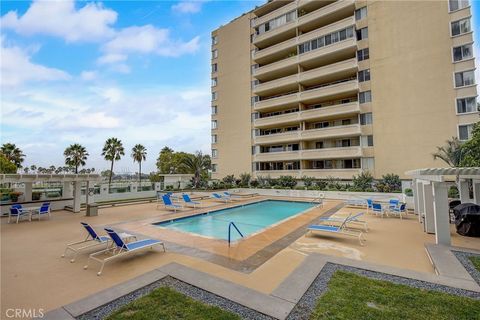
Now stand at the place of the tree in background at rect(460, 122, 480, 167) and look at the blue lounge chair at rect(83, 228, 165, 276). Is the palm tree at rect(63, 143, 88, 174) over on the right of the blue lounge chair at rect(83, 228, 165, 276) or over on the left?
right

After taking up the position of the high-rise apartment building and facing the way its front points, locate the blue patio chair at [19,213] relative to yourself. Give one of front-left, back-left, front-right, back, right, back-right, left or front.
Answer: front

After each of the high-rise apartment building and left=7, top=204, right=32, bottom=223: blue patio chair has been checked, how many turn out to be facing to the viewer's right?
1

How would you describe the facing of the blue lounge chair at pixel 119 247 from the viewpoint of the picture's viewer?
facing away from the viewer and to the right of the viewer

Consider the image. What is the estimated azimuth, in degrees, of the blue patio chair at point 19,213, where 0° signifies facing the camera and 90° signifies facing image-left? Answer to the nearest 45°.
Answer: approximately 270°

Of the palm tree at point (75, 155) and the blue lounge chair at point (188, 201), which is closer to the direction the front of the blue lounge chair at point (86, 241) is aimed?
the blue lounge chair

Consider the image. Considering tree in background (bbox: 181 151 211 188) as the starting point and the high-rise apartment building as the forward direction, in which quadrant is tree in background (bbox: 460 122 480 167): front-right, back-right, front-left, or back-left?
front-right

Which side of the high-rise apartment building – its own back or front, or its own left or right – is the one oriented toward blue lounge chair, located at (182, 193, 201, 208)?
front

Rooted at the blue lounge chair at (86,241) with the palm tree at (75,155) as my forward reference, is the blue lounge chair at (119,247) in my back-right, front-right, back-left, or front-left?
back-right

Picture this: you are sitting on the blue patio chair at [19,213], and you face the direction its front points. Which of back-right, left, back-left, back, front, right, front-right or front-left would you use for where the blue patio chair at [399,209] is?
front-right
